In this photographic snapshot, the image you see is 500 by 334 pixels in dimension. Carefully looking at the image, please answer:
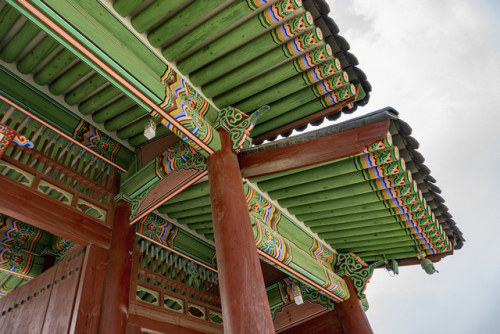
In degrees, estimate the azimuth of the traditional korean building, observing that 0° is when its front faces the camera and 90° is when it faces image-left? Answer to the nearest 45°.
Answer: approximately 315°
